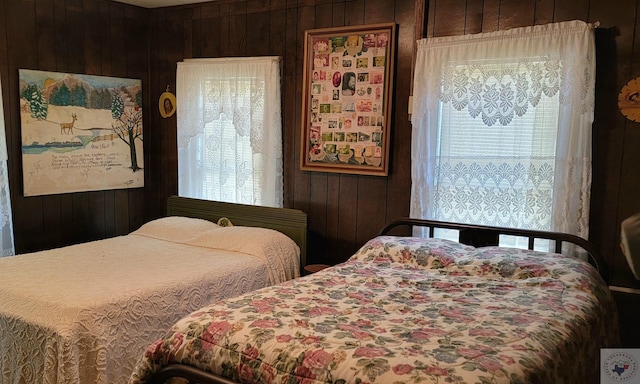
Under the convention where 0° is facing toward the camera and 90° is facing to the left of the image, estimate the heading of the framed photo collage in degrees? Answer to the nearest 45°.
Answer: approximately 45°

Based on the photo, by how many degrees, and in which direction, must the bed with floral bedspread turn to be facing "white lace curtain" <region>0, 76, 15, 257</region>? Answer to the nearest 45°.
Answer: approximately 90° to its right

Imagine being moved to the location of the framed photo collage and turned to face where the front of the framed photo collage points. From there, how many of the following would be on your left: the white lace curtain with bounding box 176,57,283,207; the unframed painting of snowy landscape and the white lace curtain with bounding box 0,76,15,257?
0

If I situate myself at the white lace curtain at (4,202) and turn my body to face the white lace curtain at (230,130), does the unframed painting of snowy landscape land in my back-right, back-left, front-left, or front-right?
front-left

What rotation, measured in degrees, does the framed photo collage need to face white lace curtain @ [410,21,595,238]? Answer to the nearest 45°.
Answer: approximately 90° to its left

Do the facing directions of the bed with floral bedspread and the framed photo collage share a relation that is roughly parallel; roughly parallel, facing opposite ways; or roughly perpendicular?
roughly parallel

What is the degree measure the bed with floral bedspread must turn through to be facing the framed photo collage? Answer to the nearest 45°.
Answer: approximately 135° to its right

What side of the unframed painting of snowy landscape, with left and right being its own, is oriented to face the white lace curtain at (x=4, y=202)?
right

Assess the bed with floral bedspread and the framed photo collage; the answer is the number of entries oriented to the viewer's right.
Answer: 0

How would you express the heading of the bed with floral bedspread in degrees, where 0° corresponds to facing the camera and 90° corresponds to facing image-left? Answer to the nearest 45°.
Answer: approximately 45°

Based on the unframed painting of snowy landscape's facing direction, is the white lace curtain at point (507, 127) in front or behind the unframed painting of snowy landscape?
in front

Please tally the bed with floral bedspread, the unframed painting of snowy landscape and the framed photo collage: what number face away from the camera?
0

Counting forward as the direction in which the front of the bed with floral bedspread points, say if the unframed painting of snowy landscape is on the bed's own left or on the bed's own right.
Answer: on the bed's own right

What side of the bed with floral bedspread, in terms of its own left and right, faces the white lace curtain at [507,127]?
back

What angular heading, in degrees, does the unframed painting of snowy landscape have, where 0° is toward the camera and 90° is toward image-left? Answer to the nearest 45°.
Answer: approximately 315°
